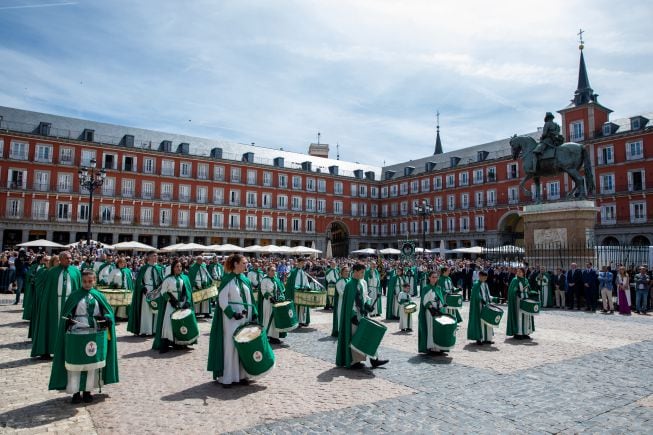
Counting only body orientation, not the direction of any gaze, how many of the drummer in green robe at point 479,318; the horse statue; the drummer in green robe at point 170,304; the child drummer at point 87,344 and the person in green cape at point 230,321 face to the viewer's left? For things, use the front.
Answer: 1

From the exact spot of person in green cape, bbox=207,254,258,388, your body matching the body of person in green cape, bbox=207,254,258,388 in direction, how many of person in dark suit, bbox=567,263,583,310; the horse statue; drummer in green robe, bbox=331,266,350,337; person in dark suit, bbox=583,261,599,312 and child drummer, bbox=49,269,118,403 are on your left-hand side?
4

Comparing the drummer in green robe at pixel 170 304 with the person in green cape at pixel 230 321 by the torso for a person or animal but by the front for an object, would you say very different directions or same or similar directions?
same or similar directions

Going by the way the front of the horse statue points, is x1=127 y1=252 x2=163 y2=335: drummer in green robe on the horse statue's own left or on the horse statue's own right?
on the horse statue's own left

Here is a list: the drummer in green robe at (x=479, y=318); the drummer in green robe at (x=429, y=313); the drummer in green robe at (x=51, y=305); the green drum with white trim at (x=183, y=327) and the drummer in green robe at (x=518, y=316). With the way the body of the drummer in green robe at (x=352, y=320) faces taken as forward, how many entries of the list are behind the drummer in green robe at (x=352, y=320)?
2

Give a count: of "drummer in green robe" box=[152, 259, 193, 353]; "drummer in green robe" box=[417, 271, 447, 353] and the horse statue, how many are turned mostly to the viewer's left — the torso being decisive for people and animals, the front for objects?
1

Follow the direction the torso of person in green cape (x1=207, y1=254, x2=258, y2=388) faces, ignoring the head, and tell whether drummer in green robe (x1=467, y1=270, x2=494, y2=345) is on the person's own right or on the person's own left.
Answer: on the person's own left

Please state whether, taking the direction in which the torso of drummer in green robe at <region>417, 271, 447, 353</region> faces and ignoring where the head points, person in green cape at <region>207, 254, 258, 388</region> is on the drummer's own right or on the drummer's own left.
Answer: on the drummer's own right

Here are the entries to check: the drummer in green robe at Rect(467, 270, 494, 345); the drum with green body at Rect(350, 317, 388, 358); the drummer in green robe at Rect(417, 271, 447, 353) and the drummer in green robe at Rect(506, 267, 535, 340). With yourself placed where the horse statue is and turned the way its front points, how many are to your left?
4

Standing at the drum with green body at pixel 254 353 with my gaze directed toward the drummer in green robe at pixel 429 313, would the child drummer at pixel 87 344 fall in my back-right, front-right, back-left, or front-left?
back-left

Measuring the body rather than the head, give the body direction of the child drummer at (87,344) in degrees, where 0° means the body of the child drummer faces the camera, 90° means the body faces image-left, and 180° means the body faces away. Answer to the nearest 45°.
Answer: approximately 0°

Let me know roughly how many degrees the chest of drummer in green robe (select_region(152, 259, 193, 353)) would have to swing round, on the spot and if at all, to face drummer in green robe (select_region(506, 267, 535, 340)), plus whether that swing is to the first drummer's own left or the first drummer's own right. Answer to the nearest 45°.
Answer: approximately 45° to the first drummer's own left

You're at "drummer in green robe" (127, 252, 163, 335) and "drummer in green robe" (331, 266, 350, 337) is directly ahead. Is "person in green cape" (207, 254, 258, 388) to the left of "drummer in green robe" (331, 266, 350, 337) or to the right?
right
